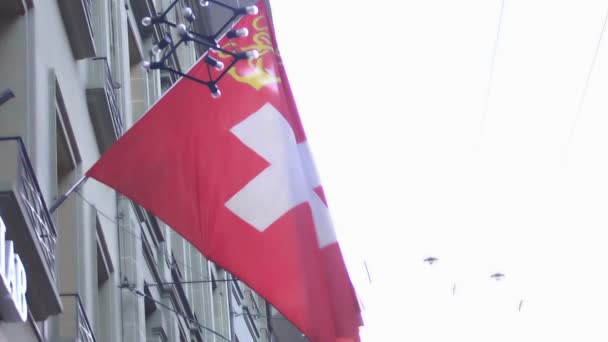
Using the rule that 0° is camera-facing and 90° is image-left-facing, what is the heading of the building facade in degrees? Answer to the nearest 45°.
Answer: approximately 315°
